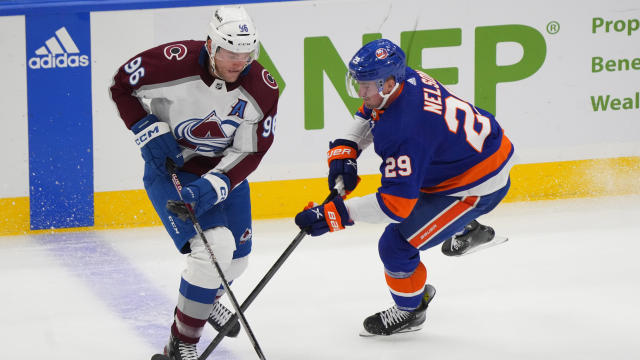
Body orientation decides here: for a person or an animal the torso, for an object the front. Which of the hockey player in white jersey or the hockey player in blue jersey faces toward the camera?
the hockey player in white jersey

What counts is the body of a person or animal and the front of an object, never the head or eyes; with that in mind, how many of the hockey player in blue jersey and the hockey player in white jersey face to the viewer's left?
1

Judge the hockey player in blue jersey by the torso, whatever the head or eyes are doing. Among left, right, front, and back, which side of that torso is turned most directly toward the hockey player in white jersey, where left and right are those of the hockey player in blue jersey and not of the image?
front

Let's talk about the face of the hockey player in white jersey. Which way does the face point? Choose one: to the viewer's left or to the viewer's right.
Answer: to the viewer's right

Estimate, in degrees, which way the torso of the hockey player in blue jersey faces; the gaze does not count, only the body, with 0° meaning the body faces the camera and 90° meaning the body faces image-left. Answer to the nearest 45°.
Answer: approximately 90°

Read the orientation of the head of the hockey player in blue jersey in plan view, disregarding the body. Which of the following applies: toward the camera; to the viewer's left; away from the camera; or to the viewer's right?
to the viewer's left

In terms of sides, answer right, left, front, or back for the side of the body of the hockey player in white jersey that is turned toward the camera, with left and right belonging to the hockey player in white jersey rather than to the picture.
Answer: front

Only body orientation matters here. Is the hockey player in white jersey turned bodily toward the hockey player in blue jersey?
no
